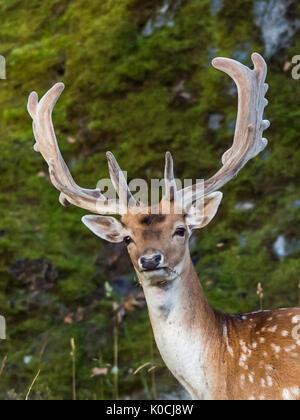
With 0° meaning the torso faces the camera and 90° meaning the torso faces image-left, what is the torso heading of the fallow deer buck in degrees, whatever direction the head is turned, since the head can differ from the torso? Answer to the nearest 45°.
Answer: approximately 45°
